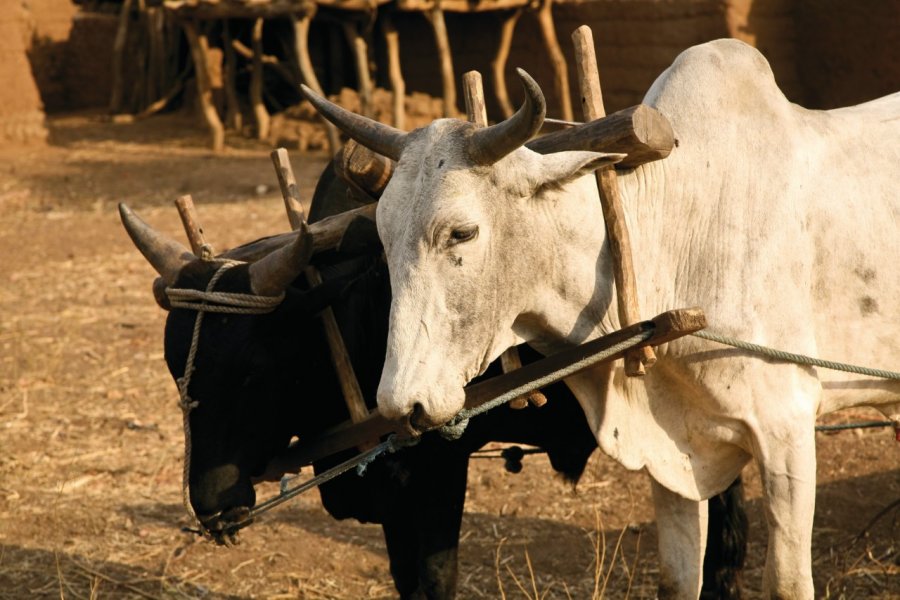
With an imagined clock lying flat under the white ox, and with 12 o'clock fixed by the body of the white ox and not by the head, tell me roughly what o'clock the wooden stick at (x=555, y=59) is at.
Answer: The wooden stick is roughly at 3 o'clock from the white ox.

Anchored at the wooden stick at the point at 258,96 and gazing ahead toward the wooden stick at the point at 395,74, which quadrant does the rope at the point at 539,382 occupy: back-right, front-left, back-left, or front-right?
front-right

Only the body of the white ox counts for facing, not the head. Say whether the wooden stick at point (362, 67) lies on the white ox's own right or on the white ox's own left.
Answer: on the white ox's own right

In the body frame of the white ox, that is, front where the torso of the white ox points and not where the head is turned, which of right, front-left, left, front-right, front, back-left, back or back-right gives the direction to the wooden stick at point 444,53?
right

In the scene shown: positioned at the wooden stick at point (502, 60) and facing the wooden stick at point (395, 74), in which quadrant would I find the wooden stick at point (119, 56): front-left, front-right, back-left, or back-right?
front-right

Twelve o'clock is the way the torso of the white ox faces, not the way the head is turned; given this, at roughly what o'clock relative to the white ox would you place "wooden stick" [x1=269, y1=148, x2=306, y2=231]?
The wooden stick is roughly at 1 o'clock from the white ox.

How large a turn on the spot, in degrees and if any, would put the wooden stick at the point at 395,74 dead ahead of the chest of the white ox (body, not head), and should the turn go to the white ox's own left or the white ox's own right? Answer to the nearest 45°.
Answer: approximately 90° to the white ox's own right

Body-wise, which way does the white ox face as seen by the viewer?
to the viewer's left
